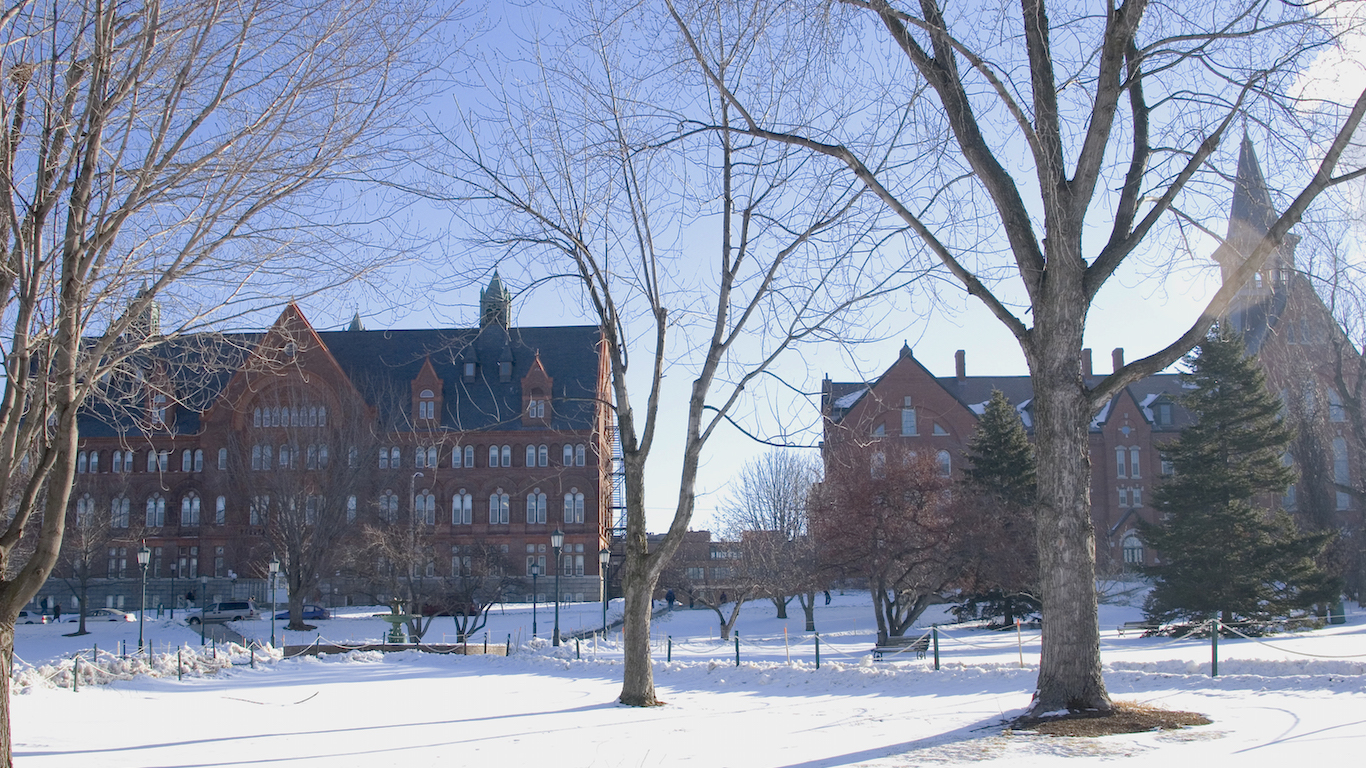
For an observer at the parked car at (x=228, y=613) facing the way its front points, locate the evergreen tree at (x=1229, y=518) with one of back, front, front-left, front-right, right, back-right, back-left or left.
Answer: back-left

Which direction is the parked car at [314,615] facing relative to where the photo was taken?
to the viewer's left

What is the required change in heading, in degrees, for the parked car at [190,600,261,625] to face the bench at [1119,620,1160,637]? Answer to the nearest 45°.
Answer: approximately 135° to its left

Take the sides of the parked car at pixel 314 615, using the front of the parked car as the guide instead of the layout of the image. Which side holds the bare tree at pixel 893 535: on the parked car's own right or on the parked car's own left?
on the parked car's own left

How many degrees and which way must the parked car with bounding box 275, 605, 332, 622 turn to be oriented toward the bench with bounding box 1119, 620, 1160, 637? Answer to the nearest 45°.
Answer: approximately 135° to its left

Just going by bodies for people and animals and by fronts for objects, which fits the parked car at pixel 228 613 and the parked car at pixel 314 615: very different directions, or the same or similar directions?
same or similar directions

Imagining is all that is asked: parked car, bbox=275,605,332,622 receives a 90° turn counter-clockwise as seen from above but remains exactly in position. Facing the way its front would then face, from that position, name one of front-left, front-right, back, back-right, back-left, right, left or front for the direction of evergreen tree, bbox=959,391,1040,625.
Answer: front-left

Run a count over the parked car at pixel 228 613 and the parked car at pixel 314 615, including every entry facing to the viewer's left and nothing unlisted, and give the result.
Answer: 2

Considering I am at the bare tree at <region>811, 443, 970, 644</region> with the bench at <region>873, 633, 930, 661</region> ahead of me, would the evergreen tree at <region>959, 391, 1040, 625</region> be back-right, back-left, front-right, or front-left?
back-left

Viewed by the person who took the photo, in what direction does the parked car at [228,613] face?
facing to the left of the viewer

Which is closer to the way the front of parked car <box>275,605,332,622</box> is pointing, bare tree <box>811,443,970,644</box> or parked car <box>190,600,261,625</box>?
the parked car

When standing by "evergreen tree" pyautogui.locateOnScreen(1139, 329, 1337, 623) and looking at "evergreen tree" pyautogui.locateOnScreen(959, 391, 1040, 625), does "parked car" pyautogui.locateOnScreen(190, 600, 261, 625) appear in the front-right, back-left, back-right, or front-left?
front-left
